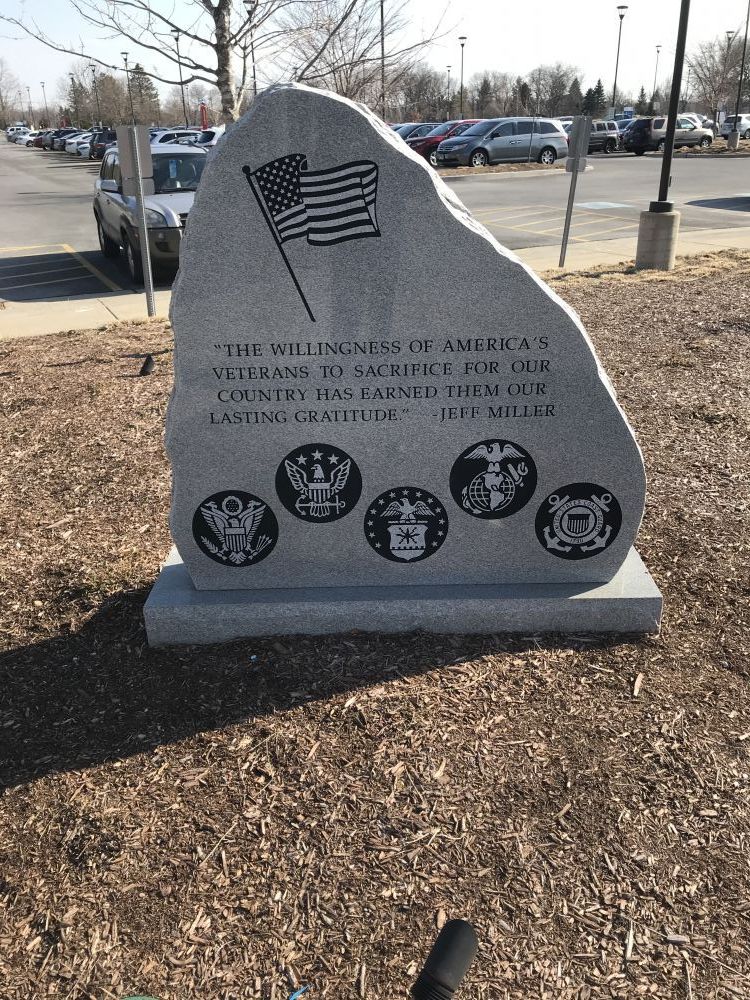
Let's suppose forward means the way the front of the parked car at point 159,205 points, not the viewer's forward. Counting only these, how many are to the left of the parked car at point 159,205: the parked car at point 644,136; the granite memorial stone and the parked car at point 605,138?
2

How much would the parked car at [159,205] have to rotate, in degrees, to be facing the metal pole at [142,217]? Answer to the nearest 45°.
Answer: approximately 45° to its right

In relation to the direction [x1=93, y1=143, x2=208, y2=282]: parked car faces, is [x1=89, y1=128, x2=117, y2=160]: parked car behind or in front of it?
behind

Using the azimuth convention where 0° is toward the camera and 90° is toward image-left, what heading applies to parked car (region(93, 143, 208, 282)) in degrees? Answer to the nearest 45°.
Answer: approximately 315°

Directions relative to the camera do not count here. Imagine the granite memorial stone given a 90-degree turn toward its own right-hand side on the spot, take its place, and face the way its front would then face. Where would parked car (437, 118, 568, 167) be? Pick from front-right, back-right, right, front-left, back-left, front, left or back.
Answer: right

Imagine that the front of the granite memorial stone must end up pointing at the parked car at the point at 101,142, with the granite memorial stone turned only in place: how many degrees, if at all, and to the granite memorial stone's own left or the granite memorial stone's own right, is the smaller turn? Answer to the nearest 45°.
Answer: approximately 180°

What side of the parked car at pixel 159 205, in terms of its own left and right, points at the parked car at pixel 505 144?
left

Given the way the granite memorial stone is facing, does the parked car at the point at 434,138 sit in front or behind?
behind

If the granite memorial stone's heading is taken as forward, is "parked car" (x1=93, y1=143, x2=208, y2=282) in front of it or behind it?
behind

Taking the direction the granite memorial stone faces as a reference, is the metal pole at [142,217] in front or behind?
behind

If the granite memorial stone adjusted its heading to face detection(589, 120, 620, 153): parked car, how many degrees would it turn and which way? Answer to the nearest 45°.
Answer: approximately 180°

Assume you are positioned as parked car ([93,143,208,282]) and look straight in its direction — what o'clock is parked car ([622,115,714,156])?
parked car ([622,115,714,156]) is roughly at 9 o'clock from parked car ([93,143,208,282]).
